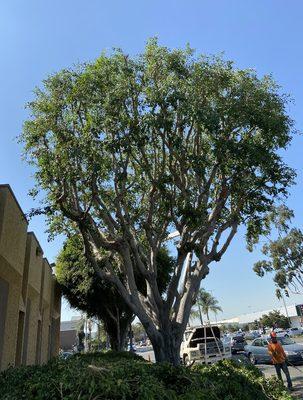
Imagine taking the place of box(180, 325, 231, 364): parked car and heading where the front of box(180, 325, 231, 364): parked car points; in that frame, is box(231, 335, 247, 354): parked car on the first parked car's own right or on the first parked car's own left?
on the first parked car's own left

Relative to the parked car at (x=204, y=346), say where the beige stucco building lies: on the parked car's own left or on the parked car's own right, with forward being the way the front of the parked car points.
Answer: on the parked car's own right

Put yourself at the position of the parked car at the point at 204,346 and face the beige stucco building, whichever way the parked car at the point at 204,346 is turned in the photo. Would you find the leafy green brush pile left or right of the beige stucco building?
left

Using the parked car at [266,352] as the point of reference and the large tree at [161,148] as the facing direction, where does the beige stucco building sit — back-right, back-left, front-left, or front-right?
front-right

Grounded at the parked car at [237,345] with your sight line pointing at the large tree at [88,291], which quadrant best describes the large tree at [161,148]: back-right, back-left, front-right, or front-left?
front-left

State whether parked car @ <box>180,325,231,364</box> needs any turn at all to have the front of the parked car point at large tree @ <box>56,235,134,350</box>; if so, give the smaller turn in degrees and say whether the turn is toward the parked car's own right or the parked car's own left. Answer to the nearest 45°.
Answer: approximately 135° to the parked car's own right

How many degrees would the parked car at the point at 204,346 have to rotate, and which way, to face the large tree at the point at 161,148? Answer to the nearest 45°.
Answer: approximately 45° to its right

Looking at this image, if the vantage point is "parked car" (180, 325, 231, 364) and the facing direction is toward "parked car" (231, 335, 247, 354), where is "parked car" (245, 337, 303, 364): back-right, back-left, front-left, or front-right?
front-right
